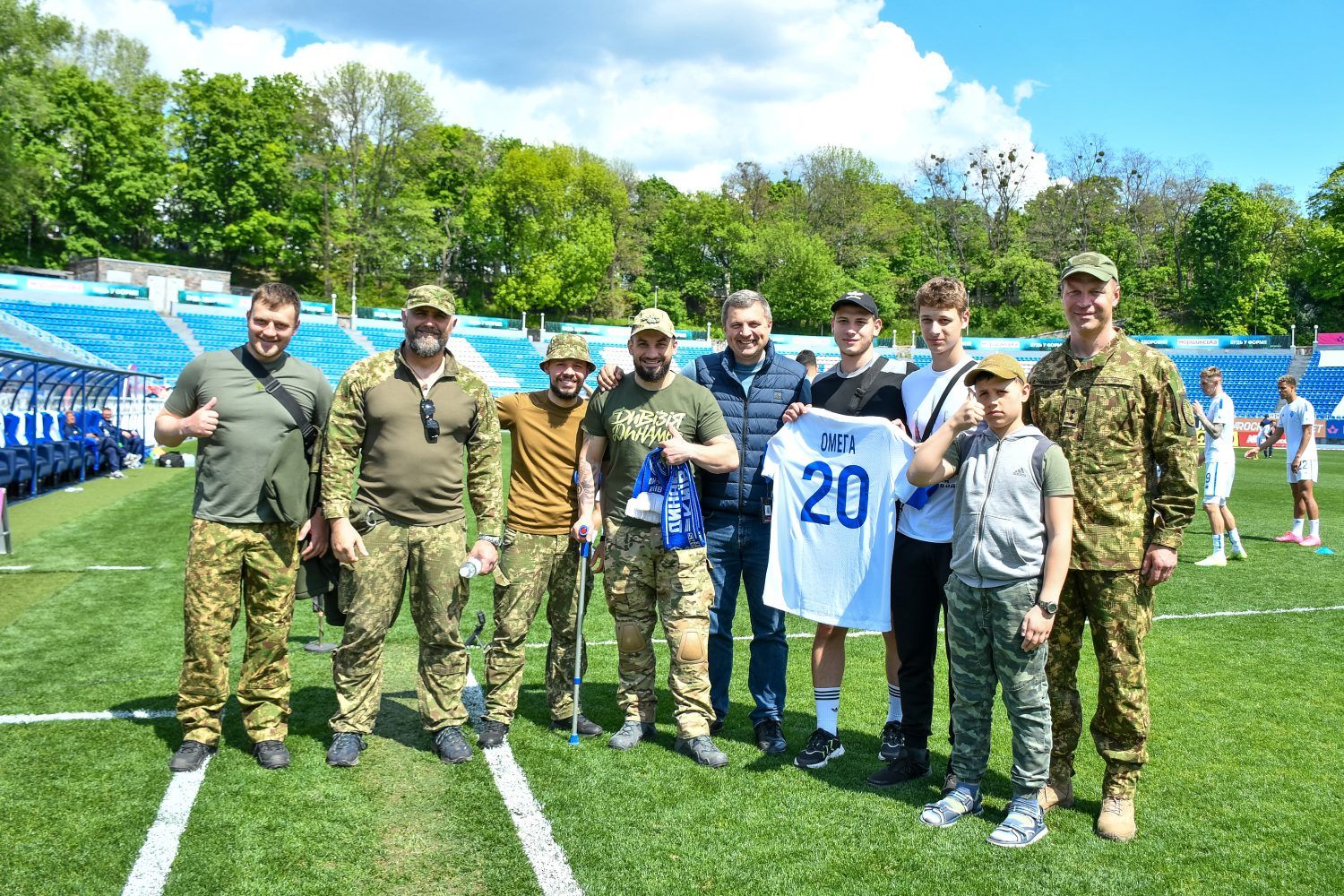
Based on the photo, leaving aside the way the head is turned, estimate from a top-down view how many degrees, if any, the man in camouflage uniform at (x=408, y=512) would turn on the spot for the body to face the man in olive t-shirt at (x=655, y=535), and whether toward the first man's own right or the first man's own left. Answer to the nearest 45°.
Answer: approximately 90° to the first man's own left

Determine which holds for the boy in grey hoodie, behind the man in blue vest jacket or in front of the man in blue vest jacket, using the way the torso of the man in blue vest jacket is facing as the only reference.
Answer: in front

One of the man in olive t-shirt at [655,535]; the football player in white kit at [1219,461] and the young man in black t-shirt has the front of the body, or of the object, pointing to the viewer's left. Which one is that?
the football player in white kit

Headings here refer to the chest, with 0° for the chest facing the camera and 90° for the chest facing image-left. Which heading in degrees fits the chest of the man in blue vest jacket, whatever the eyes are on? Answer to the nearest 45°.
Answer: approximately 0°

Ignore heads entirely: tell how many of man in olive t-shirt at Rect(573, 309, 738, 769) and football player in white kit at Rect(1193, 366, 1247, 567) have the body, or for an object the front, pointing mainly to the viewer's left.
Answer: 1

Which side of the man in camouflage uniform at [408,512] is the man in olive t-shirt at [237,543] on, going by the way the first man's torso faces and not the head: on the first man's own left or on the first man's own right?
on the first man's own right

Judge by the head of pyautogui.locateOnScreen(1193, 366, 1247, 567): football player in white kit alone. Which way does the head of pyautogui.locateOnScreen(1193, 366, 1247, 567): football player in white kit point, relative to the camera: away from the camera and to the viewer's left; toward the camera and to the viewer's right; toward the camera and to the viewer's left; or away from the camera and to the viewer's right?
toward the camera and to the viewer's left

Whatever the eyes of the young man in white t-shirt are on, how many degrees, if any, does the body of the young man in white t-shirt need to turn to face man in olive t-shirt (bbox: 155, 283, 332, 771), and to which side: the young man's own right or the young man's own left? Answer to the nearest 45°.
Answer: approximately 45° to the young man's own right

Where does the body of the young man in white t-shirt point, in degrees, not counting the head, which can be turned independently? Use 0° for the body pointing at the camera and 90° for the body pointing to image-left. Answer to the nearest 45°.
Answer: approximately 45°

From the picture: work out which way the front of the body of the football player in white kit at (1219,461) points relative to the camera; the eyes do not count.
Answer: to the viewer's left

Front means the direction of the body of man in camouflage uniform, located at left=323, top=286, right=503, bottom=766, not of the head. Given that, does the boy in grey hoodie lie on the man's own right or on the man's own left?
on the man's own left

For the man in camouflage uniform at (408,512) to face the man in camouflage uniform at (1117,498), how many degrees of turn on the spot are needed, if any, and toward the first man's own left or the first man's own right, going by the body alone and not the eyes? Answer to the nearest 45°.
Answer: approximately 45° to the first man's own left
